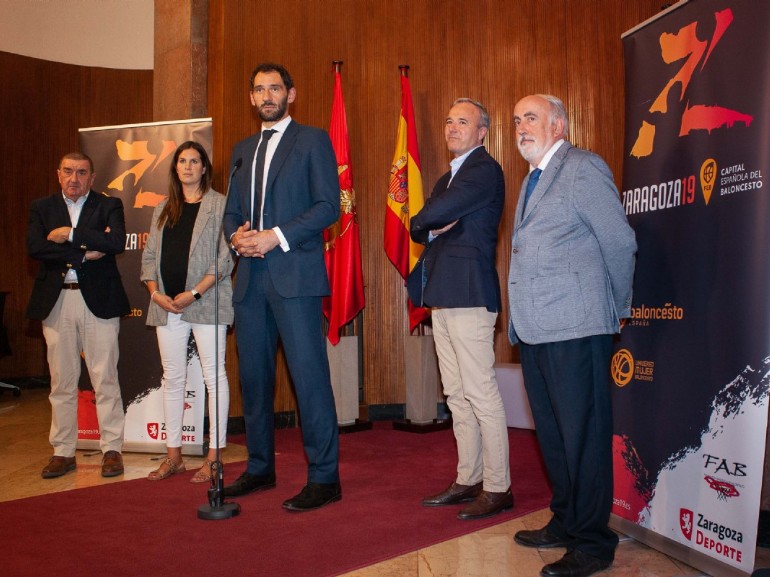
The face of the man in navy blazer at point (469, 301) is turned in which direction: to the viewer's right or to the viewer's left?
to the viewer's left

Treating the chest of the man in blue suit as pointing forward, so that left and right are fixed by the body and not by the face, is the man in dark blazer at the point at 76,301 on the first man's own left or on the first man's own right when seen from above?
on the first man's own right

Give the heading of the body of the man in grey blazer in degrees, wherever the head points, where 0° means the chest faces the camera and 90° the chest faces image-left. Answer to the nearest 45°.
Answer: approximately 90°

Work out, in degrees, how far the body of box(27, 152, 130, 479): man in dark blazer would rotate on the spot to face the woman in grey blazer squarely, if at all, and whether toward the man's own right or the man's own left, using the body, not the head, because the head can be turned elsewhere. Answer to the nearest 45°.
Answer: approximately 45° to the man's own left

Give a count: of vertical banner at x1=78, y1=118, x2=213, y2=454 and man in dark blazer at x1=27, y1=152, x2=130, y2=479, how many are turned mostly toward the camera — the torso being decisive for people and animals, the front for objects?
2

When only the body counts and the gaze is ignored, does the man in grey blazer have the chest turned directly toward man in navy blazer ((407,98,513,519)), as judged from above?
no

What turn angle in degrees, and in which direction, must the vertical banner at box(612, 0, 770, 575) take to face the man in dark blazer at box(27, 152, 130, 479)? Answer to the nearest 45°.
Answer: approximately 45° to its right

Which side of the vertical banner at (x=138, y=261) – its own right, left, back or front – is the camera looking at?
front

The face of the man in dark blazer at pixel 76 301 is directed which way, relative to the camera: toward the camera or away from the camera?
toward the camera

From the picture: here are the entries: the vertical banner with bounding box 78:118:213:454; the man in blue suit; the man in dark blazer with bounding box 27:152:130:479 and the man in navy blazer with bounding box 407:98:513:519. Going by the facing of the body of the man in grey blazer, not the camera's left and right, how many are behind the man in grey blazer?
0

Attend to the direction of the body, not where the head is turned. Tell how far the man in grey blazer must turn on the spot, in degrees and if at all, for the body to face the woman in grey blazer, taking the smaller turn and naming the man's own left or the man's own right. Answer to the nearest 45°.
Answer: approximately 45° to the man's own right

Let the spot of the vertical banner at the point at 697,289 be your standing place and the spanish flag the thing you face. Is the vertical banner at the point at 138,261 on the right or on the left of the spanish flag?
left

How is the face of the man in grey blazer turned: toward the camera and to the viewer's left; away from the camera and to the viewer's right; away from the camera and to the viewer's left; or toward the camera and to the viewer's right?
toward the camera and to the viewer's left

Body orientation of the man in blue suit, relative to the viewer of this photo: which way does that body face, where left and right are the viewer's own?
facing the viewer and to the left of the viewer

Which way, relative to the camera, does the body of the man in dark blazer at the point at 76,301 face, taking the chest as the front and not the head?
toward the camera

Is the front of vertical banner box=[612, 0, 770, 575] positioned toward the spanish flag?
no

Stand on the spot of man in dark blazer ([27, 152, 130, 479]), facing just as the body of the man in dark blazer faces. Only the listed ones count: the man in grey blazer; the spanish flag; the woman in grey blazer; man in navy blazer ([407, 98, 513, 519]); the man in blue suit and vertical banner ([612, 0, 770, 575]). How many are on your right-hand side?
0

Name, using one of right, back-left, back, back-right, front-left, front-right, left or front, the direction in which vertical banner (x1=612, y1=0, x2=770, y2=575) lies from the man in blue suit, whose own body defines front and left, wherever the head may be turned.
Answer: left
